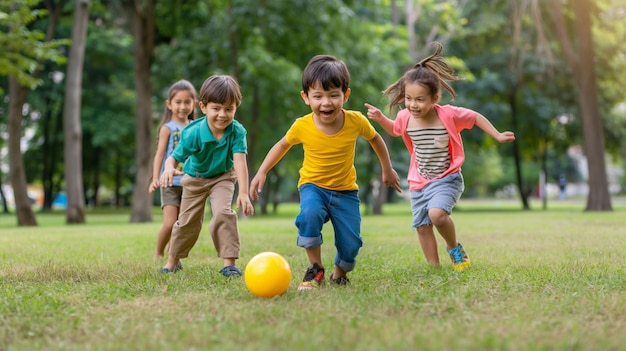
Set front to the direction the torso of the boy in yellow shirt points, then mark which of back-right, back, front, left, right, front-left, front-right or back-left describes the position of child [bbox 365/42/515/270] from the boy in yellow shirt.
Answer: back-left

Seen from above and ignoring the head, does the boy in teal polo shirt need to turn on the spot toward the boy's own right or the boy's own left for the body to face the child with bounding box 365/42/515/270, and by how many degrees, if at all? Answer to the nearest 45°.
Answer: approximately 90° to the boy's own left

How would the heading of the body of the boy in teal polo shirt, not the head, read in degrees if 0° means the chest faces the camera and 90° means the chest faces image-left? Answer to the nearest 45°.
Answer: approximately 0°

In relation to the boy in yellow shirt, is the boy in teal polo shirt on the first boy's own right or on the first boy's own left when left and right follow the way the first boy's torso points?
on the first boy's own right

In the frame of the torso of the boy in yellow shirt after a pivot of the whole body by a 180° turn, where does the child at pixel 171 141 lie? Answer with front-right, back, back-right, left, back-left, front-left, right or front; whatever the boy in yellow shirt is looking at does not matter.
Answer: front-left

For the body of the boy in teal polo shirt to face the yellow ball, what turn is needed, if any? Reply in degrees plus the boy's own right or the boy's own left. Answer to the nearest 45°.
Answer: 0° — they already face it

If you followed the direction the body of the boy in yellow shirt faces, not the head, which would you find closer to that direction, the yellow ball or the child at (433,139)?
the yellow ball
